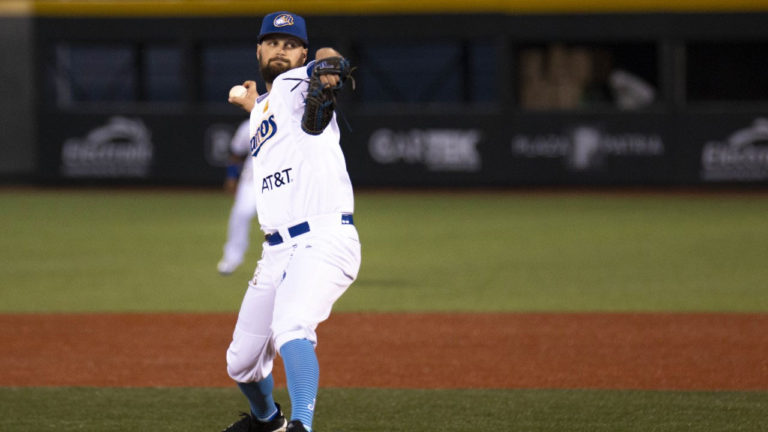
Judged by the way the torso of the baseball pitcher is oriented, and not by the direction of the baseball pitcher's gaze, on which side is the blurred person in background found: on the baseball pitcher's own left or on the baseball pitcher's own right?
on the baseball pitcher's own right
